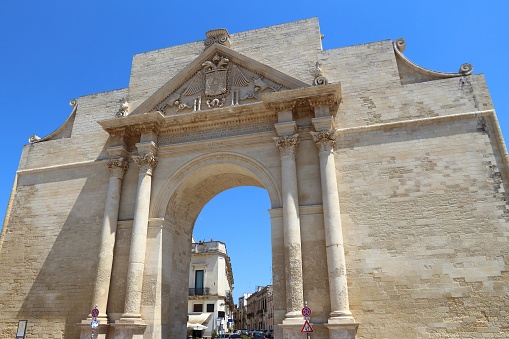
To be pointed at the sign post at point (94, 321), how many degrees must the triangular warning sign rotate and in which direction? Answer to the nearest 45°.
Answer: approximately 90° to its right

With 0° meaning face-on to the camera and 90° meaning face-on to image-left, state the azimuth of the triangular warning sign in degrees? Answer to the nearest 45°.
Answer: approximately 0°
